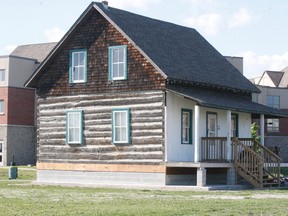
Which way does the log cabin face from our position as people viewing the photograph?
facing the viewer and to the right of the viewer
